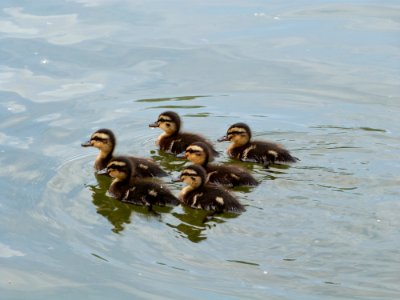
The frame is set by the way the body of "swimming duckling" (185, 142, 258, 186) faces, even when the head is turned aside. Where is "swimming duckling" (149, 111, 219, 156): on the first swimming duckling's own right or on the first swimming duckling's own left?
on the first swimming duckling's own right

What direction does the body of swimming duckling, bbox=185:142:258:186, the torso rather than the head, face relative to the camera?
to the viewer's left

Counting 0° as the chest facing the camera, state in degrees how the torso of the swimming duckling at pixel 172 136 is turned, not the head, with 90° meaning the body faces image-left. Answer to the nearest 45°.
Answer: approximately 90°

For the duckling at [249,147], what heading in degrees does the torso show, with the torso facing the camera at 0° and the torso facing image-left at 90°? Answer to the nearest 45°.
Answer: approximately 90°

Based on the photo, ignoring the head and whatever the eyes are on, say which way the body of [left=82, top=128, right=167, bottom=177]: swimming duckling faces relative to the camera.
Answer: to the viewer's left

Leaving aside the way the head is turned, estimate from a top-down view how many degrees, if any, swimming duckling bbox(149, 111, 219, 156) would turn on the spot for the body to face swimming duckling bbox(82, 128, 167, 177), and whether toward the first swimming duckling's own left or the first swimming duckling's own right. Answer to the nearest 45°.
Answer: approximately 45° to the first swimming duckling's own left

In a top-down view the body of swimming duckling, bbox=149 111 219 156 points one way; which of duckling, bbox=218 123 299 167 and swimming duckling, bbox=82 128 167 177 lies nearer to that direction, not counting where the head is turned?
the swimming duckling

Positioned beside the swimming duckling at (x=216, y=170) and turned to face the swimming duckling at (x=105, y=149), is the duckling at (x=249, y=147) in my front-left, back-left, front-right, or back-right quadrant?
back-right
